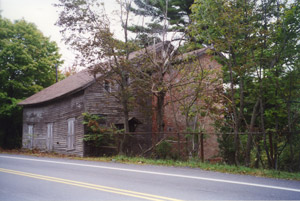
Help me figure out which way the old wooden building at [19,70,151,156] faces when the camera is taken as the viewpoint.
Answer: facing the viewer and to the left of the viewer

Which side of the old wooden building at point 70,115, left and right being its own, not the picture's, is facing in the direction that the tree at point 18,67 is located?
right

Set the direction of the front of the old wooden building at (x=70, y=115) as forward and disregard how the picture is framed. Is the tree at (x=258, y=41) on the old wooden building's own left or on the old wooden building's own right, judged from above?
on the old wooden building's own left
